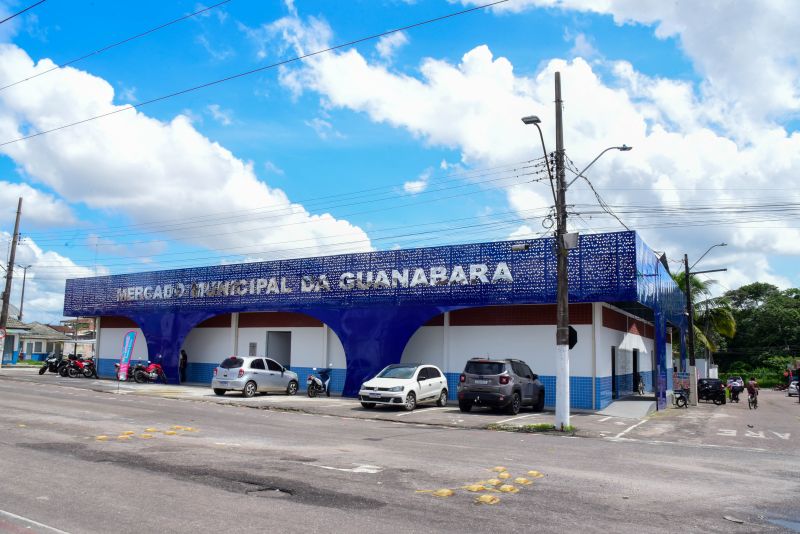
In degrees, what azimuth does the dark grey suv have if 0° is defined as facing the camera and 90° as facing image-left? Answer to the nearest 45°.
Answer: approximately 225°

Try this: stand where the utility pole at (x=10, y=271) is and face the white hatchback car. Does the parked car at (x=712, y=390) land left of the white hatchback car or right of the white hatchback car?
left

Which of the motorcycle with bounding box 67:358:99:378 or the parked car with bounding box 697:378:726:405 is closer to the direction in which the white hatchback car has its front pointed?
the motorcycle

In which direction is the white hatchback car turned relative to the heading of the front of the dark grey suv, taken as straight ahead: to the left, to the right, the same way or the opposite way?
the opposite way

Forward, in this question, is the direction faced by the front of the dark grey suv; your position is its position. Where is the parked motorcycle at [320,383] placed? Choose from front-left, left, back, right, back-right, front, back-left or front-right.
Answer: left

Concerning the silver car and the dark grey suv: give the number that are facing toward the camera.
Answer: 0

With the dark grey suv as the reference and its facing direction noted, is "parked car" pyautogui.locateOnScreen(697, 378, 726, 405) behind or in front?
in front

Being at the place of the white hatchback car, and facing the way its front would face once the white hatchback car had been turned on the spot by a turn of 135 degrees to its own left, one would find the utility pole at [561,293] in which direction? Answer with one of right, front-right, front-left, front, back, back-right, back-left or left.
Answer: front-right

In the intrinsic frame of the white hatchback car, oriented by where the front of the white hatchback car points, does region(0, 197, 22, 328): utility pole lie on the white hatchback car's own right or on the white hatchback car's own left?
on the white hatchback car's own right

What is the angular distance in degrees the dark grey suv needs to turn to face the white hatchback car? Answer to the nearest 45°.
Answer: approximately 135° to its left
